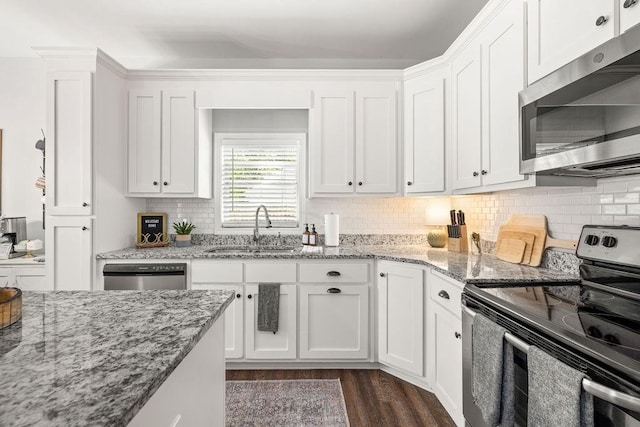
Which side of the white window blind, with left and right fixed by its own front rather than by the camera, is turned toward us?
front

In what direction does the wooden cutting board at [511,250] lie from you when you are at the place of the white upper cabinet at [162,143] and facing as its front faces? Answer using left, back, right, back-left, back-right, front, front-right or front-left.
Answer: front-left

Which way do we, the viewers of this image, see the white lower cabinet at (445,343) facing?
facing the viewer and to the left of the viewer

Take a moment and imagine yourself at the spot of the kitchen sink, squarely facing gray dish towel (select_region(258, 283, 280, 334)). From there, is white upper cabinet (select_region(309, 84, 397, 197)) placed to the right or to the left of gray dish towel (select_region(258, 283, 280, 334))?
left

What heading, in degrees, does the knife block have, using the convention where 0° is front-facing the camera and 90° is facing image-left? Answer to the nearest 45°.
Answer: approximately 45°

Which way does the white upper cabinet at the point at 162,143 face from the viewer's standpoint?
toward the camera

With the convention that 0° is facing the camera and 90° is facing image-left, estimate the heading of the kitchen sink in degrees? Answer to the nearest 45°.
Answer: approximately 0°

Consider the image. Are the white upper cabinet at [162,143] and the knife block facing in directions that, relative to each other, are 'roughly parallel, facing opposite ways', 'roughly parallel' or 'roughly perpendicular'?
roughly perpendicular

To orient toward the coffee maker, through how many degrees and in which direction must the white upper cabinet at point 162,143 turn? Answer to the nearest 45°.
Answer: approximately 135° to its right

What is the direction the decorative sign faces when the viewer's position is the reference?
facing the viewer

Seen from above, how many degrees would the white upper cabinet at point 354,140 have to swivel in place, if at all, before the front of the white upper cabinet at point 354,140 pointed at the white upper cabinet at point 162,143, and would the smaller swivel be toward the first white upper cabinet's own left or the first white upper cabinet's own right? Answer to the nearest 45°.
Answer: approximately 90° to the first white upper cabinet's own right

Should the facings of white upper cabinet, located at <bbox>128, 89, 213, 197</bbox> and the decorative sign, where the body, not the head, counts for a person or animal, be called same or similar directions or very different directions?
same or similar directions

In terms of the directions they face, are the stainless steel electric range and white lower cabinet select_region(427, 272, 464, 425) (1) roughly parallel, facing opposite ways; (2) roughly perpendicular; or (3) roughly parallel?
roughly parallel

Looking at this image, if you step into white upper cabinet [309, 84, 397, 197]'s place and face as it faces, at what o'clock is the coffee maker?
The coffee maker is roughly at 3 o'clock from the white upper cabinet.

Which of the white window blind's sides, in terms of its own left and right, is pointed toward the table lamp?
left
